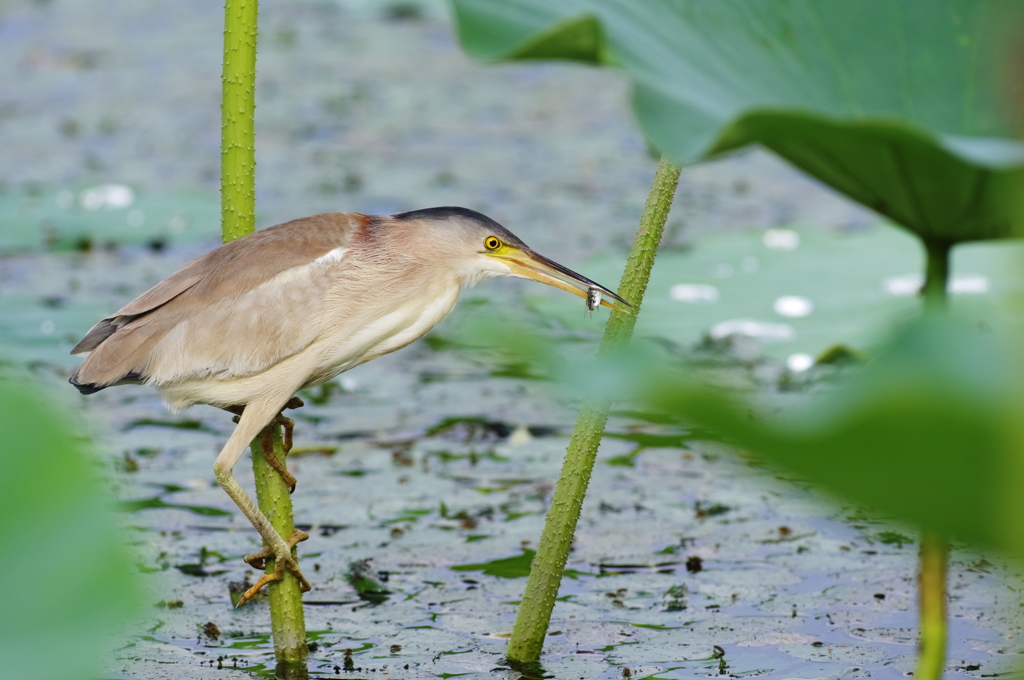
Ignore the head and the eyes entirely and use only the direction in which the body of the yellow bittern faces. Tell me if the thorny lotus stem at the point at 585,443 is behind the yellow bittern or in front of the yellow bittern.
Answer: in front

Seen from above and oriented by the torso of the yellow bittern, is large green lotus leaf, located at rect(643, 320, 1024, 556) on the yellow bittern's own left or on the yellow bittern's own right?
on the yellow bittern's own right

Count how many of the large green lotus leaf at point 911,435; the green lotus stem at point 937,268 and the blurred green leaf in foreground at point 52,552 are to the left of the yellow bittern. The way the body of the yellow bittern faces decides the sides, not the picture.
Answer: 0

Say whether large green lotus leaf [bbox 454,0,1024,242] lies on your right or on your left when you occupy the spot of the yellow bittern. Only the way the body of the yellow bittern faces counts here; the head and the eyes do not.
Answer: on your right

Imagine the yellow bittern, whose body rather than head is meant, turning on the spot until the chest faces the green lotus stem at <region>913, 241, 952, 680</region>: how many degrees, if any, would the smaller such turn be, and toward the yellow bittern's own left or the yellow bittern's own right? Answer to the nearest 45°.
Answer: approximately 45° to the yellow bittern's own right

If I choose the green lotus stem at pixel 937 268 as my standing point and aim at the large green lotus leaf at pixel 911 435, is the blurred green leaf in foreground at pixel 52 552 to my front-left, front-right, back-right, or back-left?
front-right

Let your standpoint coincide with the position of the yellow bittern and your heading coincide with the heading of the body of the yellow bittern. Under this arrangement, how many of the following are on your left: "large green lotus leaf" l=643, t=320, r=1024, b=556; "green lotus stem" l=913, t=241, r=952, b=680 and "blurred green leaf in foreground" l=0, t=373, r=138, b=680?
0

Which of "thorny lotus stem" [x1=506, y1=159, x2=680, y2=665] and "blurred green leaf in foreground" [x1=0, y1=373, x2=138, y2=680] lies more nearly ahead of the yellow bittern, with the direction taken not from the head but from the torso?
the thorny lotus stem

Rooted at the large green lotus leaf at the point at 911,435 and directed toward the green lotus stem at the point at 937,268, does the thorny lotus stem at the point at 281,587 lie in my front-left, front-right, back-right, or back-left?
front-left

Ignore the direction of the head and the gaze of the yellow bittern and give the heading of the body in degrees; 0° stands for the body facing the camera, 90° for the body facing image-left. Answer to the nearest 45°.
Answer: approximately 270°

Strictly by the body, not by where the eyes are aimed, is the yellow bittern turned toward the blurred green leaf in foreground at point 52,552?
no

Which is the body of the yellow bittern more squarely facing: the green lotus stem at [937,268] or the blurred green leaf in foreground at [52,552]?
the green lotus stem
